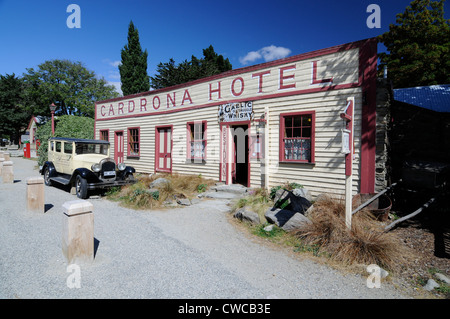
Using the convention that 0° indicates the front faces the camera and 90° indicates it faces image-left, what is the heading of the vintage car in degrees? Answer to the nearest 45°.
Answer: approximately 315°

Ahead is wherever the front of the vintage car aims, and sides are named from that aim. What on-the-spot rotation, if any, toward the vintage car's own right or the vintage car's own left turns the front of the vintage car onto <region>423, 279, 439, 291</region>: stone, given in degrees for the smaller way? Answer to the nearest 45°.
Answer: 0° — it already faces it

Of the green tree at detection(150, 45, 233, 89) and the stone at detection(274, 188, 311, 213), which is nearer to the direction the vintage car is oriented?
the stone

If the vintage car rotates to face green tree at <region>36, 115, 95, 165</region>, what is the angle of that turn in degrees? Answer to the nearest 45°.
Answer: approximately 135° to its left

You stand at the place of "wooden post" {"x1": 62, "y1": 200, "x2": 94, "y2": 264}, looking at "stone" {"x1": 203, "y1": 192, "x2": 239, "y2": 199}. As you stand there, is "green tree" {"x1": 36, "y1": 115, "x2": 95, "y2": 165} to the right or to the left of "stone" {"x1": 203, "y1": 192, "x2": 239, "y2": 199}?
left
